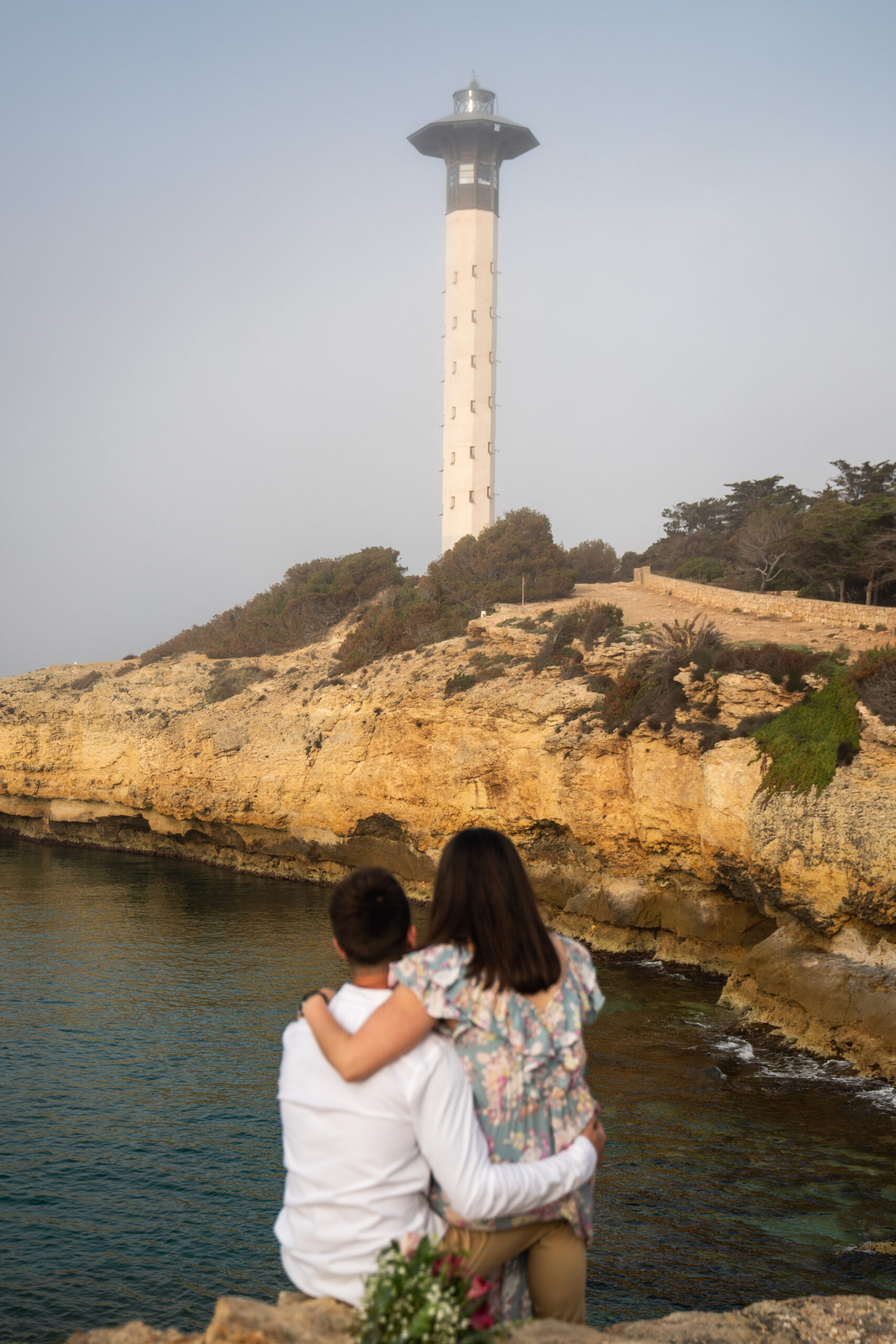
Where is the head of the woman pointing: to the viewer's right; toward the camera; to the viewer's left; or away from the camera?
away from the camera

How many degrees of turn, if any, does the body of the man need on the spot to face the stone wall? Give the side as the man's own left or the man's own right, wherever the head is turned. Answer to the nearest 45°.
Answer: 0° — they already face it

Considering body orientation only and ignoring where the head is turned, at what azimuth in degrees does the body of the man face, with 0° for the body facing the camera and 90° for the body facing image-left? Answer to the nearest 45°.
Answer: approximately 180°

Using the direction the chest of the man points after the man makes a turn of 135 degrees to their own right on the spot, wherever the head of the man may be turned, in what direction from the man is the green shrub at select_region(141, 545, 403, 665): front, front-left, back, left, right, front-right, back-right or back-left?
back-left

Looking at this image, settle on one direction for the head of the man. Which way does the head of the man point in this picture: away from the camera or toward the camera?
away from the camera

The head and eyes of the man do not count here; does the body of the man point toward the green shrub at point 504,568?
yes

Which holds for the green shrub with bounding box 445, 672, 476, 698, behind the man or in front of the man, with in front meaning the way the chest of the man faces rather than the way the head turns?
in front

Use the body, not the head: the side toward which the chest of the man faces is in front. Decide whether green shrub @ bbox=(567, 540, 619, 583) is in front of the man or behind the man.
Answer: in front

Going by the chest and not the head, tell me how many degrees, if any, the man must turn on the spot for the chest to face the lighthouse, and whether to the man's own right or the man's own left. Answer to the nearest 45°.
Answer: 0° — they already face it

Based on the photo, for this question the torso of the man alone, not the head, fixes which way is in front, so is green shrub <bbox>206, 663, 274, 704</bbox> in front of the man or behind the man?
in front
